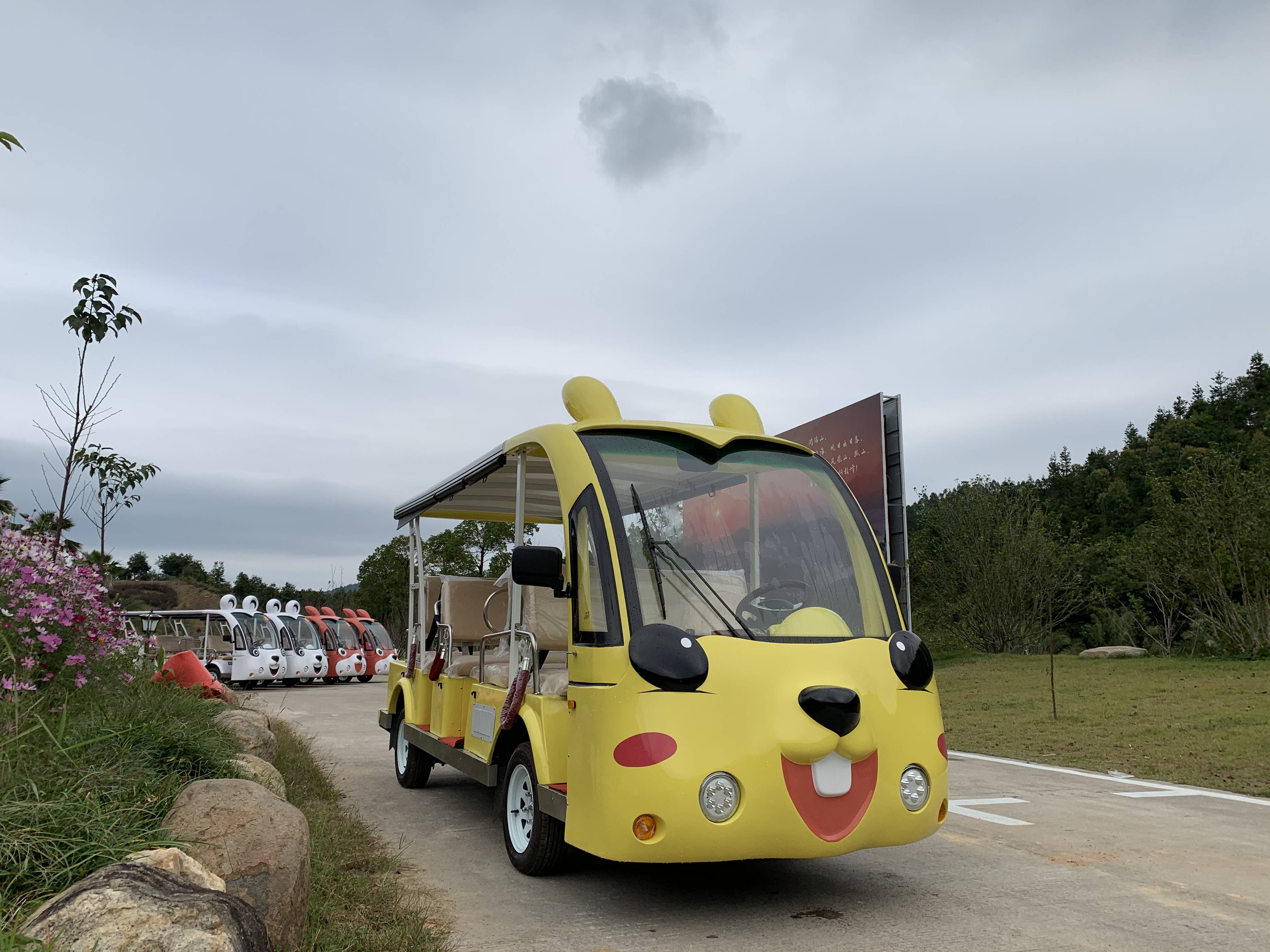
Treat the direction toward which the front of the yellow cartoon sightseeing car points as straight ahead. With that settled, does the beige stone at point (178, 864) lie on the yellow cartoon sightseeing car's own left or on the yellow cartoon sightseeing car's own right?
on the yellow cartoon sightseeing car's own right

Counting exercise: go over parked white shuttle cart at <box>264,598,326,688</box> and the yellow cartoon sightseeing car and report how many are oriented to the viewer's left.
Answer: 0

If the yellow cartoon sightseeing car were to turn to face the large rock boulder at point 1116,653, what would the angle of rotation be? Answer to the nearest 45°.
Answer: approximately 90° to its left

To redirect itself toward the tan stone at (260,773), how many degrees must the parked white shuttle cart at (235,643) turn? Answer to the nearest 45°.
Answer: approximately 45° to its right

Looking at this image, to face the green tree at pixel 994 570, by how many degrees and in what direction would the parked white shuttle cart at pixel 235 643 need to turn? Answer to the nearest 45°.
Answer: approximately 45° to its left

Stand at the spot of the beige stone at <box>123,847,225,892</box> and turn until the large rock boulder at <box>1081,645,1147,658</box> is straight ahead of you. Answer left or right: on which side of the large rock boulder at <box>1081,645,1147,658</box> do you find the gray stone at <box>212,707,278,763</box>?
left

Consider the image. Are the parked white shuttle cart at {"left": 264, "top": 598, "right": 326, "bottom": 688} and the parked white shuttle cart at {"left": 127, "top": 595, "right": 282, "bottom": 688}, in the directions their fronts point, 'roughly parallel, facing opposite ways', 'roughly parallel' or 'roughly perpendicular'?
roughly parallel

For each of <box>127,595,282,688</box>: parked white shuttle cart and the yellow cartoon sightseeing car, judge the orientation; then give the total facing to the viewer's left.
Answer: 0

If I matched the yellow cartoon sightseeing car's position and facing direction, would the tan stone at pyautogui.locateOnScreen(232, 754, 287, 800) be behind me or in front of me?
behind

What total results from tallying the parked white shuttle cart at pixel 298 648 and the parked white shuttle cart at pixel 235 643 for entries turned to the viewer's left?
0

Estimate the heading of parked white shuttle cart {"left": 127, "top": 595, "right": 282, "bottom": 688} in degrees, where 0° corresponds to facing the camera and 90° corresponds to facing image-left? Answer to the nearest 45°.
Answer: approximately 315°

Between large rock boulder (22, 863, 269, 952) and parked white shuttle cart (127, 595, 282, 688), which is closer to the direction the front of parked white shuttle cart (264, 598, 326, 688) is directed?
the large rock boulder

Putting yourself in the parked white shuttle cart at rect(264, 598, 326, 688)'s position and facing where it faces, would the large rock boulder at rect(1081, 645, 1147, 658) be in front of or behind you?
in front

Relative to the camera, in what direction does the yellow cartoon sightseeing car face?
facing the viewer and to the right of the viewer

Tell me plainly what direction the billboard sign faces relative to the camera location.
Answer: facing the viewer and to the left of the viewer

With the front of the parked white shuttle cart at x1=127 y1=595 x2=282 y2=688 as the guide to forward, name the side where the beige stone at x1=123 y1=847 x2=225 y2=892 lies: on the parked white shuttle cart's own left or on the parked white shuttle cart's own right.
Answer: on the parked white shuttle cart's own right

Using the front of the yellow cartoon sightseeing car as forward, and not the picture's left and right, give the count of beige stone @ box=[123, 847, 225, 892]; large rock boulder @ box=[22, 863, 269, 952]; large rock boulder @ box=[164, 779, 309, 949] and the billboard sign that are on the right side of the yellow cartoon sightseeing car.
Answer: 3

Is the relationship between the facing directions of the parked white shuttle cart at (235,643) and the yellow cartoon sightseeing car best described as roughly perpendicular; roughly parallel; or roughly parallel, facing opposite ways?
roughly parallel

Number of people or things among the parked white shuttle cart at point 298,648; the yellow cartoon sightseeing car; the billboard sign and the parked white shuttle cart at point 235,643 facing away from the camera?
0

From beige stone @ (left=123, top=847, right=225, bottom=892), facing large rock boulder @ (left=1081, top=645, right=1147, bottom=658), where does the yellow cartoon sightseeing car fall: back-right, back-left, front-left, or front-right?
front-right

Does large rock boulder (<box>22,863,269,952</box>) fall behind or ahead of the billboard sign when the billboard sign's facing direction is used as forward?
ahead
